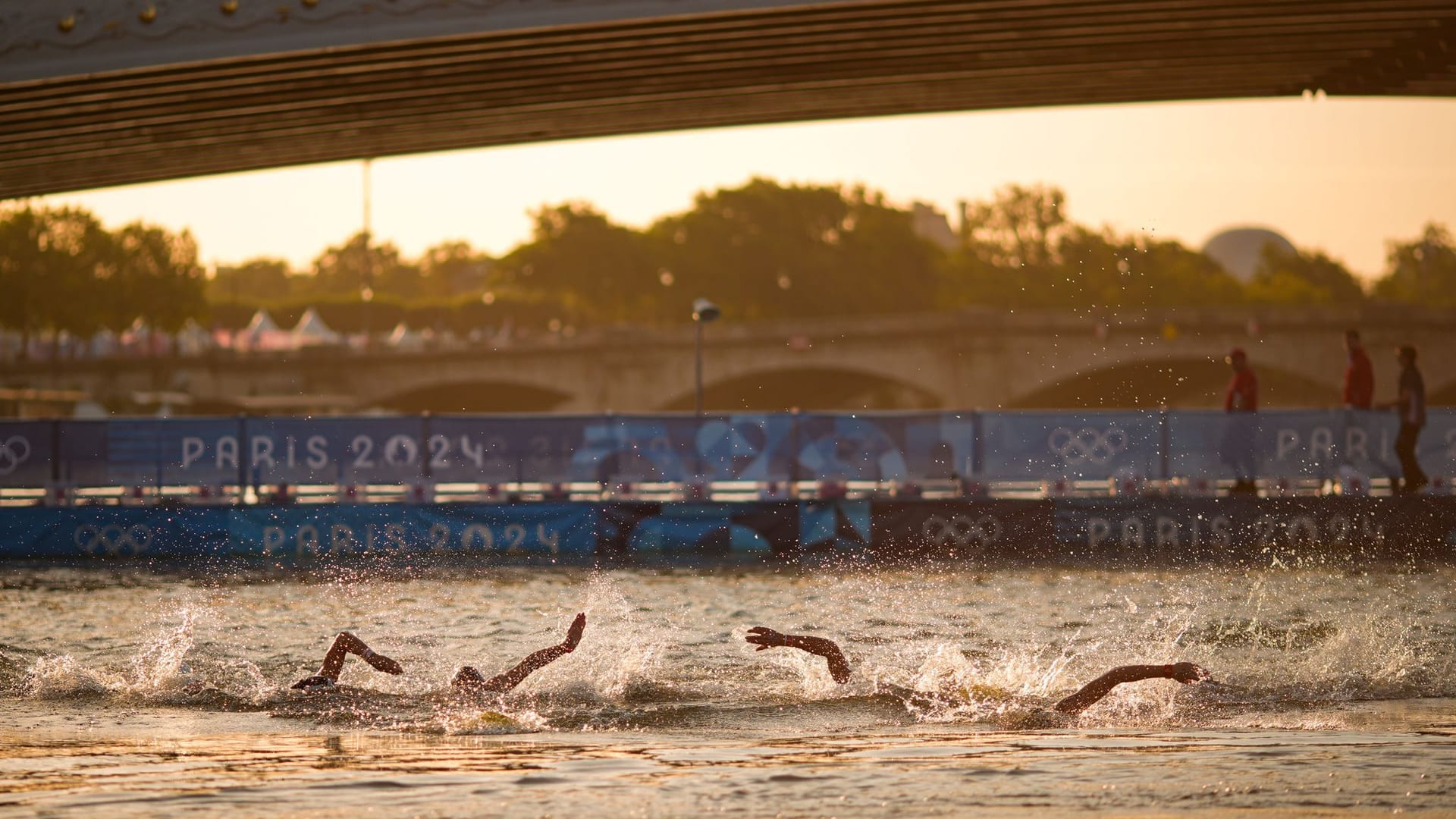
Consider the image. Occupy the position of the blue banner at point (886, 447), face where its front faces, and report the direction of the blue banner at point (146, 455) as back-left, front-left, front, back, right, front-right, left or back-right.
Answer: right

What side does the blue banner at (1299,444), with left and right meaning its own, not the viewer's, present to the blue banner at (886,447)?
right

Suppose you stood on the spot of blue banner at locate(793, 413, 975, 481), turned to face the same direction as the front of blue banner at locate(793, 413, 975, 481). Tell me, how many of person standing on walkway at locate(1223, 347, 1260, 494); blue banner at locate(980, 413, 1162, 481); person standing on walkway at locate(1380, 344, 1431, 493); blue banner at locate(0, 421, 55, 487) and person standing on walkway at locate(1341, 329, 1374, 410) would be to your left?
4

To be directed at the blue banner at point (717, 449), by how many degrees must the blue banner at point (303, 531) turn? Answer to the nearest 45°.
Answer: approximately 90° to its left

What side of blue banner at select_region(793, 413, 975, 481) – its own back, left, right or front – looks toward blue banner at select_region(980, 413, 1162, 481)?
left
